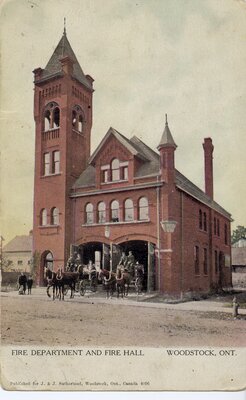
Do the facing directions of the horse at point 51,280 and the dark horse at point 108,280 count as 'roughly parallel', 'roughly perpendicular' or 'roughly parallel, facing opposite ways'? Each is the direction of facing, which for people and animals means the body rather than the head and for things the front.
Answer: roughly parallel

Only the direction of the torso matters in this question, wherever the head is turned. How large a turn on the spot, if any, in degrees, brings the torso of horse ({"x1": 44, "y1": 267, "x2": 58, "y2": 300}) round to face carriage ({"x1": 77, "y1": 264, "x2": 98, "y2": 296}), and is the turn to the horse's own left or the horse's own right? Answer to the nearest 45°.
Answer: approximately 180°

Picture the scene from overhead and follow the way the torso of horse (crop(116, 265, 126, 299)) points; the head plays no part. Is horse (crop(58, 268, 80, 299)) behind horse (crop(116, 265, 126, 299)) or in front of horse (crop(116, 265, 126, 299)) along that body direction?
in front

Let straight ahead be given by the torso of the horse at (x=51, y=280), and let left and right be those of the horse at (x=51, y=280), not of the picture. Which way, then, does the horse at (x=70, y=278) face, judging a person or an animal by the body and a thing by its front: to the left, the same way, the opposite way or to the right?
the same way

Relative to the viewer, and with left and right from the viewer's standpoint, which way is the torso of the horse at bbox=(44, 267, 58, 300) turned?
facing the viewer and to the left of the viewer

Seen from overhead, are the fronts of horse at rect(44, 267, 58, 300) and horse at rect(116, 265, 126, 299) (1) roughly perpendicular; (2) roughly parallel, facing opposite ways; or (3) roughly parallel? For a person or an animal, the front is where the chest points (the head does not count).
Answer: roughly parallel

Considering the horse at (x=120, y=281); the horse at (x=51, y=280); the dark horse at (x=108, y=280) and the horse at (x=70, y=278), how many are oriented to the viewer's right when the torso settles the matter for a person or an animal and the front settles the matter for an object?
0

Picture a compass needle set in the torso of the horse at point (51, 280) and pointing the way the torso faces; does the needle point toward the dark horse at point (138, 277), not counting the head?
no

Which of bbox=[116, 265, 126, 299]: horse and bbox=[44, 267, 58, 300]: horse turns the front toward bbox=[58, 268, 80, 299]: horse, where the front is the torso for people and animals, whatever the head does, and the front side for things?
bbox=[116, 265, 126, 299]: horse

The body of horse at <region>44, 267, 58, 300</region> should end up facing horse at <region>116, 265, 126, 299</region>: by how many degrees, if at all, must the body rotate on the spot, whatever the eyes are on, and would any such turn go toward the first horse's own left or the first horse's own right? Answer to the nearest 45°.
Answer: approximately 180°

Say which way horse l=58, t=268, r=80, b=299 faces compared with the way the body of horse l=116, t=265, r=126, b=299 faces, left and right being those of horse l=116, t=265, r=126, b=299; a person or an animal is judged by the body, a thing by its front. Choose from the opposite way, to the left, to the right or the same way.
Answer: the same way

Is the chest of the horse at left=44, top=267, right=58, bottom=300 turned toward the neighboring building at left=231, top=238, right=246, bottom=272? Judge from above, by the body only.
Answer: no

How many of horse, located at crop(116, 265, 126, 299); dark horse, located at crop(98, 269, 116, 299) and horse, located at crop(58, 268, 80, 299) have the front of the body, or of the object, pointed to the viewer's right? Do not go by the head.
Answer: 0

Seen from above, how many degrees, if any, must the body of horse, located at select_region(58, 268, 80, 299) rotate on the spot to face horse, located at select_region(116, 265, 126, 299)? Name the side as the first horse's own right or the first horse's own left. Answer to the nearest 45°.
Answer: approximately 180°
